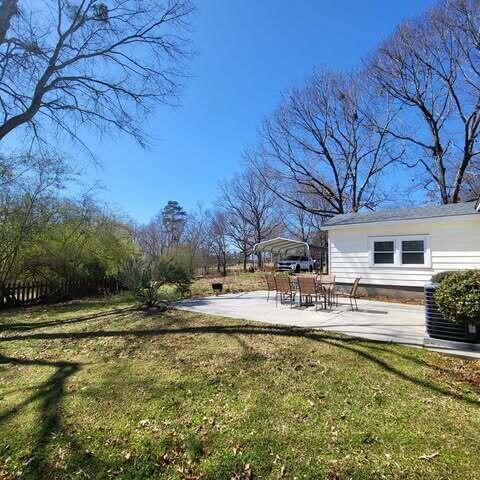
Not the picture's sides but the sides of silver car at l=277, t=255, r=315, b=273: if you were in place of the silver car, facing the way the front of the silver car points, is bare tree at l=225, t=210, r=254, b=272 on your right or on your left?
on your right

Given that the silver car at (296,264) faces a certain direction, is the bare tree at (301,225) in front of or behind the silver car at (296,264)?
behind
